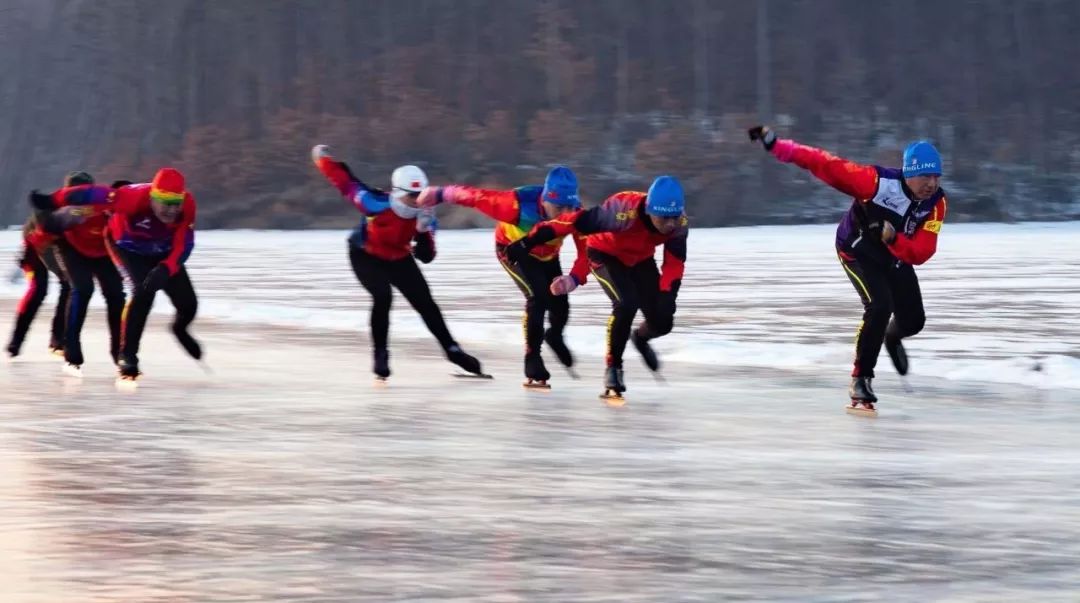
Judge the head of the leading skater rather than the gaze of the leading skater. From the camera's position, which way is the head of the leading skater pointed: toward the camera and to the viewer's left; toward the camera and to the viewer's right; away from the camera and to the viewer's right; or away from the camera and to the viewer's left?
toward the camera and to the viewer's right

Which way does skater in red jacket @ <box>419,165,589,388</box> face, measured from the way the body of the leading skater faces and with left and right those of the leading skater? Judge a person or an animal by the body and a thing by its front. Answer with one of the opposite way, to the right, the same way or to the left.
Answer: the same way

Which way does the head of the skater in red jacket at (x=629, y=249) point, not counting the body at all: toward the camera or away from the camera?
toward the camera

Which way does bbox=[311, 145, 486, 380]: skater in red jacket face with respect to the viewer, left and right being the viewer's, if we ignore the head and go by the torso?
facing the viewer and to the right of the viewer

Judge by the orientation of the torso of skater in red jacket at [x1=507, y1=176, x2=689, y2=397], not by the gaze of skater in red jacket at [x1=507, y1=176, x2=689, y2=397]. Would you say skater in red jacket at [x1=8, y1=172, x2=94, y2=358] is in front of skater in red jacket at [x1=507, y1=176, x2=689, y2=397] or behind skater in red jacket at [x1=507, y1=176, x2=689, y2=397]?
behind

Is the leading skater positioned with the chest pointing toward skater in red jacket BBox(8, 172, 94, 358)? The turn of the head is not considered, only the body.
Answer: no

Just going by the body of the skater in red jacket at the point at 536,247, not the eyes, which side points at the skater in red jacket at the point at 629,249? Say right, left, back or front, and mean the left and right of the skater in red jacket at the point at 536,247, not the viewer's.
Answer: front

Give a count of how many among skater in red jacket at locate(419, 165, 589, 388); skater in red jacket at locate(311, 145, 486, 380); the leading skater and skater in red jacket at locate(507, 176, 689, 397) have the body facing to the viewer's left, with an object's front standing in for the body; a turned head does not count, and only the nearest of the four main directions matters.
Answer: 0

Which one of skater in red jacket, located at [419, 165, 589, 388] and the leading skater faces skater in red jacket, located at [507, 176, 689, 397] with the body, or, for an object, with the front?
skater in red jacket, located at [419, 165, 589, 388]

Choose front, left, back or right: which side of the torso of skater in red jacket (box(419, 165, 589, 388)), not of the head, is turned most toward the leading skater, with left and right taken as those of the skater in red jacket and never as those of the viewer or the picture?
front

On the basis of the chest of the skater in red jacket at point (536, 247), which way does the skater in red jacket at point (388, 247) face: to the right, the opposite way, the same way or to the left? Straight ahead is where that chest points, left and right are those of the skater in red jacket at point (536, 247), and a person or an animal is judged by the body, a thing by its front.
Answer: the same way

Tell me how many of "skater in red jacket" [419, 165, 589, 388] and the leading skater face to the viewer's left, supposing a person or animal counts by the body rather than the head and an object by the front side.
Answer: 0

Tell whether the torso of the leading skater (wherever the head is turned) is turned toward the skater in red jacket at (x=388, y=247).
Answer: no

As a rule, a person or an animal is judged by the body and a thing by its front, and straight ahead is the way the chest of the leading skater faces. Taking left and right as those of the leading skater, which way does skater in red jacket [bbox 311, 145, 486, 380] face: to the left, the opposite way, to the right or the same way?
the same way

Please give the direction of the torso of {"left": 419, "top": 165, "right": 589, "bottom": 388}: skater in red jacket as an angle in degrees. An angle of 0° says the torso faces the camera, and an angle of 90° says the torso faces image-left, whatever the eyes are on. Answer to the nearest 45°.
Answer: approximately 315°

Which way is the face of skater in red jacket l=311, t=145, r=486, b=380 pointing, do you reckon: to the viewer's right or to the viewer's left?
to the viewer's right

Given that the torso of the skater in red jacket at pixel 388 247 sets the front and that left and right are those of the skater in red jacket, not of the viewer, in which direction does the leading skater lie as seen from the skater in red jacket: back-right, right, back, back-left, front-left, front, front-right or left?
front
